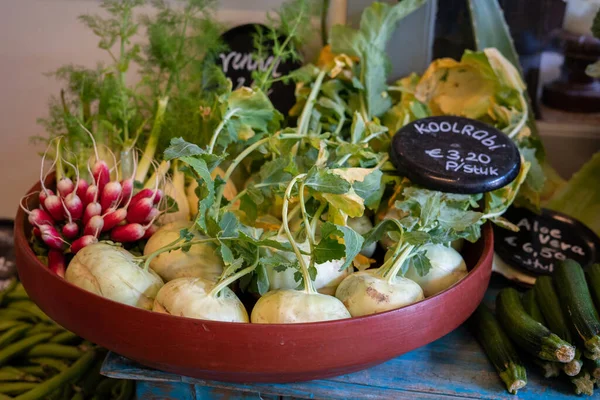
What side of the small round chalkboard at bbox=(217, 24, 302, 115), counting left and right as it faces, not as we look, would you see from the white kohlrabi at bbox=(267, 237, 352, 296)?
front

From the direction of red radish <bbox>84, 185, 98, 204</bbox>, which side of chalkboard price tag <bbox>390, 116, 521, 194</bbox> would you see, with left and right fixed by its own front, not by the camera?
right

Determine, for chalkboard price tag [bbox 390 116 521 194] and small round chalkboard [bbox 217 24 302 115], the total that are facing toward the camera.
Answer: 2

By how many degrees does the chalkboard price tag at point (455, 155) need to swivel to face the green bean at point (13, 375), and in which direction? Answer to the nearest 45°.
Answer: approximately 90° to its right

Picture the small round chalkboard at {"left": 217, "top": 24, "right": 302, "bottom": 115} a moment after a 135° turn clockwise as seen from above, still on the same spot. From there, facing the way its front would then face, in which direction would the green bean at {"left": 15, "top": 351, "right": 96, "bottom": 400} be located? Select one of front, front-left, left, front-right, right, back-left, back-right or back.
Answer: left

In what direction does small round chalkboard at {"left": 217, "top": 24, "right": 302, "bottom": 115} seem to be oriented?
toward the camera

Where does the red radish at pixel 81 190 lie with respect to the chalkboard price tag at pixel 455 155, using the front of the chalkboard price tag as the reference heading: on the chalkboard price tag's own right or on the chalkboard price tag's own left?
on the chalkboard price tag's own right

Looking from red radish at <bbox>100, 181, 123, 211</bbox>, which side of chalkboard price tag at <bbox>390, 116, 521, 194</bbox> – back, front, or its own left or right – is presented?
right

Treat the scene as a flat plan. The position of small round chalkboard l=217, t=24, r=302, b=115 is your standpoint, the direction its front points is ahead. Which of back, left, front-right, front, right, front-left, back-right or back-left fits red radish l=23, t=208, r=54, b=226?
front-right

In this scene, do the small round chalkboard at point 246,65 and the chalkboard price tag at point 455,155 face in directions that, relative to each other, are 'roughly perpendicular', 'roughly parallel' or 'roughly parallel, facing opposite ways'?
roughly parallel
